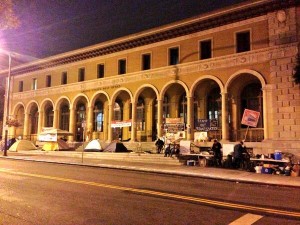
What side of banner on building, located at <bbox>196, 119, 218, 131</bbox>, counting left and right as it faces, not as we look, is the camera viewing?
front

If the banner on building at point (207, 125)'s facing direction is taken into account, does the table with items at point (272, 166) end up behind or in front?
in front

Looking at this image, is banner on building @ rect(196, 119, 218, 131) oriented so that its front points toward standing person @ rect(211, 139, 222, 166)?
yes

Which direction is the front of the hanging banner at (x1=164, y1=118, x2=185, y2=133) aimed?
toward the camera

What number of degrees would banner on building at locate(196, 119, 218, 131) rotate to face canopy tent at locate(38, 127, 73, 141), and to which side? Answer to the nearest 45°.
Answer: approximately 90° to its right

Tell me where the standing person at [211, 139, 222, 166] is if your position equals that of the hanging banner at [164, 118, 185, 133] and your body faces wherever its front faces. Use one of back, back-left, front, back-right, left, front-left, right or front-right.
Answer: front-left

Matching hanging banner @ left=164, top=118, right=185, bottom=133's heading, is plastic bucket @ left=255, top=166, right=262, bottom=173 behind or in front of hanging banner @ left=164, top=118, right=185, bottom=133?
in front

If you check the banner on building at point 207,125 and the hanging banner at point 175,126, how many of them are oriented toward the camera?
2

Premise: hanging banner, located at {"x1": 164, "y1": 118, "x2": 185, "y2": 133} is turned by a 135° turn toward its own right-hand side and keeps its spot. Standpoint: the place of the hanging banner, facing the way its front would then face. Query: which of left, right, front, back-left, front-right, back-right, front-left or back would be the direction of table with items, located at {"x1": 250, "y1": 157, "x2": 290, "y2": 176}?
back

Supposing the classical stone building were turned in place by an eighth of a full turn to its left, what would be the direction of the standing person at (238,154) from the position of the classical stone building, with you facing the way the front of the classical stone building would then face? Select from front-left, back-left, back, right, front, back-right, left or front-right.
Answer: front

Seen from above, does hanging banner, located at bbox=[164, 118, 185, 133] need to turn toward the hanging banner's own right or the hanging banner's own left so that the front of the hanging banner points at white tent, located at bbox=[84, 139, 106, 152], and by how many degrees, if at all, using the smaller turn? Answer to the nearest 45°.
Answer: approximately 135° to the hanging banner's own right

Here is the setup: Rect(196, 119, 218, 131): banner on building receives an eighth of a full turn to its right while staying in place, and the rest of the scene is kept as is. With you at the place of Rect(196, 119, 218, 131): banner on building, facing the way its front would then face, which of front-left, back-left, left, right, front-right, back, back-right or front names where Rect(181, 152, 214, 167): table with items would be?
front-left

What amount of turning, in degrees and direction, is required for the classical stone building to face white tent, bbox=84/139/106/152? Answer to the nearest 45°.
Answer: approximately 45° to its right

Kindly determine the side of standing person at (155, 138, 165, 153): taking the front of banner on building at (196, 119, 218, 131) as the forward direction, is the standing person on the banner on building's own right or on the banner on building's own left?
on the banner on building's own right

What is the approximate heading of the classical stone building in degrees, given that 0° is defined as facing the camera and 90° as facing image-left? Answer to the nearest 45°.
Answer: approximately 45°
